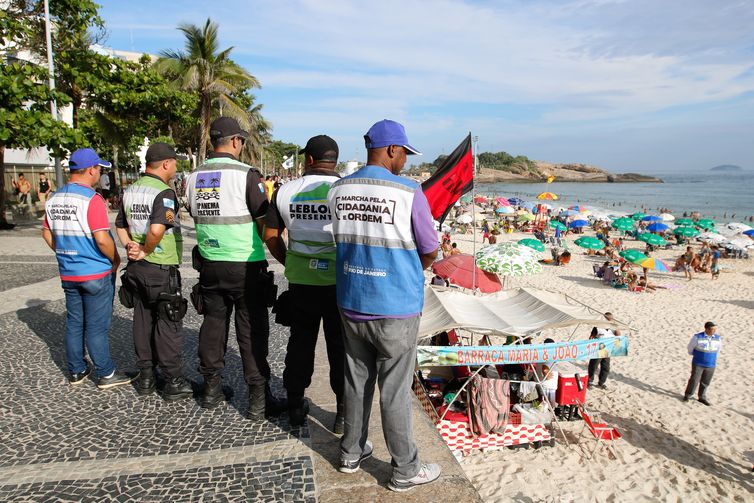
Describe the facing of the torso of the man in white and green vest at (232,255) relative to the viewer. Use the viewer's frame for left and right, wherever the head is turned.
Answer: facing away from the viewer and to the right of the viewer

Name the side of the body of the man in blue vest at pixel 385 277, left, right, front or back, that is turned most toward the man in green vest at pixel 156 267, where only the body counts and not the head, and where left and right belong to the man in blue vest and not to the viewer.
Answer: left

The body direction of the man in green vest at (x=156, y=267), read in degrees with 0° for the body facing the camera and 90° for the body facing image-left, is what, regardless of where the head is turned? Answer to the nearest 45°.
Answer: approximately 225°

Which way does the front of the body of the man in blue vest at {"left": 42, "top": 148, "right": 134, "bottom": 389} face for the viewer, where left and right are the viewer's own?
facing away from the viewer and to the right of the viewer

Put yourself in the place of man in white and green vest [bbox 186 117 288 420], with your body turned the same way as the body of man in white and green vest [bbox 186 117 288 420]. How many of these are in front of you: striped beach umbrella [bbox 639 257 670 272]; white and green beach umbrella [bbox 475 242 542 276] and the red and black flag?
3

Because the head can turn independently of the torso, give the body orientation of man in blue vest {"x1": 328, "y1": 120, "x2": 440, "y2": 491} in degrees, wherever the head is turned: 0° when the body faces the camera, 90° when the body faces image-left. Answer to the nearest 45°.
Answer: approximately 225°

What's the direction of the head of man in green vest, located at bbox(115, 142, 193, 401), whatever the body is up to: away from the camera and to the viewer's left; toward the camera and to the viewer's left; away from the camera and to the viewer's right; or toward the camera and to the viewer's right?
away from the camera and to the viewer's right

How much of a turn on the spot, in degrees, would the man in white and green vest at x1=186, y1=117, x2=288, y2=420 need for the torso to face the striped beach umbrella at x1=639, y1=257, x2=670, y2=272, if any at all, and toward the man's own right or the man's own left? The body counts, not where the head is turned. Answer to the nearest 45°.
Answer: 0° — they already face it

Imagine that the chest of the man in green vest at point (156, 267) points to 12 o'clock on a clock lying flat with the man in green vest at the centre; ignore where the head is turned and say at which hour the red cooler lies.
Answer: The red cooler is roughly at 1 o'clock from the man in green vest.

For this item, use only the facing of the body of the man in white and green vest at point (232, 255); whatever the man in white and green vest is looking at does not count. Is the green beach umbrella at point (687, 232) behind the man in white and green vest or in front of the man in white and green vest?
in front

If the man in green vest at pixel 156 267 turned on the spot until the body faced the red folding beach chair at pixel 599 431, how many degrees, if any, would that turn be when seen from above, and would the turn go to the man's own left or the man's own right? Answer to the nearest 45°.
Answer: approximately 45° to the man's own right

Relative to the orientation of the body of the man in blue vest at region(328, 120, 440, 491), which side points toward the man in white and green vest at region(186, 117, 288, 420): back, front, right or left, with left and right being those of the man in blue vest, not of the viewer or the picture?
left
